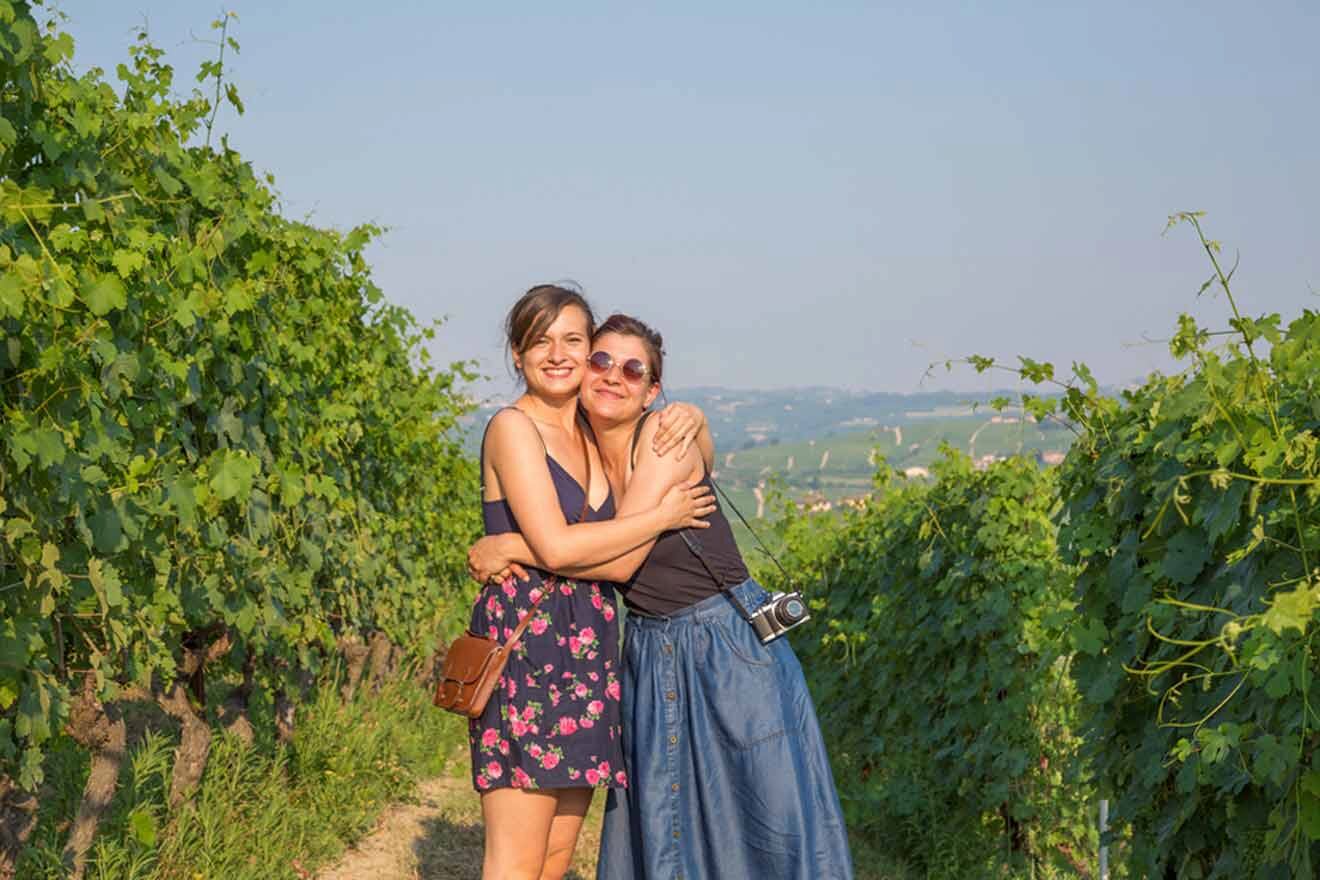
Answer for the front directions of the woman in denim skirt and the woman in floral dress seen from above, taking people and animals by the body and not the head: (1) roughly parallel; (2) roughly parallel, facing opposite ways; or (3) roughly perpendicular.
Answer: roughly perpendicular

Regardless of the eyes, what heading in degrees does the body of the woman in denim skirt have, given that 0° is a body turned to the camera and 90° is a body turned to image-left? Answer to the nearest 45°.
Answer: approximately 45°

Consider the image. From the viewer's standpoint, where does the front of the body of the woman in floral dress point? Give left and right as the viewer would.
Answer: facing the viewer and to the right of the viewer

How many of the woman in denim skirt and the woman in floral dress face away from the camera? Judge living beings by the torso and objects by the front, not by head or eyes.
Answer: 0
